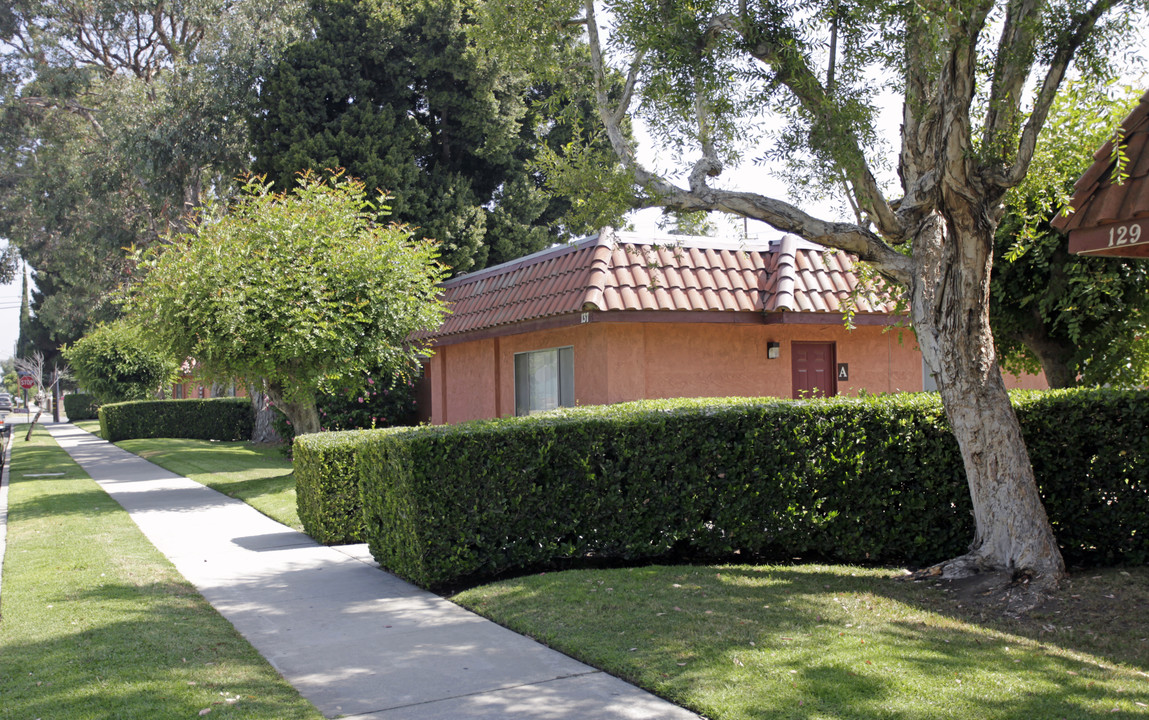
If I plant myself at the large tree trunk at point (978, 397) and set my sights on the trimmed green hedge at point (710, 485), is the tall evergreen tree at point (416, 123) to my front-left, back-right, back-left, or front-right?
front-right

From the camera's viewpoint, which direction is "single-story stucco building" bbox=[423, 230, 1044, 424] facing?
toward the camera

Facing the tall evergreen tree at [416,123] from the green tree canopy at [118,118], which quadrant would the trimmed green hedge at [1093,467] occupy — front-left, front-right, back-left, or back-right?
front-right

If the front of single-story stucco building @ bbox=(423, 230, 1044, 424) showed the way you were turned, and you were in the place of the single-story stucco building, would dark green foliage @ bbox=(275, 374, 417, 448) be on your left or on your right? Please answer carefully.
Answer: on your right

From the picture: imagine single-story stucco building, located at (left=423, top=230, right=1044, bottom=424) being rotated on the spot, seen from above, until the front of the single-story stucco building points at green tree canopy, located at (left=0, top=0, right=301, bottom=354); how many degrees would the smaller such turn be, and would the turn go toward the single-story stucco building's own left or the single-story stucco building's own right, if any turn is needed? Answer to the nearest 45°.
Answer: approximately 135° to the single-story stucco building's own right

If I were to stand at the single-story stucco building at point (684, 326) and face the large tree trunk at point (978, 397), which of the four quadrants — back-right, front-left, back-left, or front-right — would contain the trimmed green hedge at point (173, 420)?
back-right

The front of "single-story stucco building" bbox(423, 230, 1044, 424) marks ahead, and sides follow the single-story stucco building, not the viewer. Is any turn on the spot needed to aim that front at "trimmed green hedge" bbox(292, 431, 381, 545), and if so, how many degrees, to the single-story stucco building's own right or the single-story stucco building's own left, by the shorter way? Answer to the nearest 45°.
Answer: approximately 45° to the single-story stucco building's own right

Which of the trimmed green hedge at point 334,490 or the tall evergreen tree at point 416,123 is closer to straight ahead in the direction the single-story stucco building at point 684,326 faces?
the trimmed green hedge

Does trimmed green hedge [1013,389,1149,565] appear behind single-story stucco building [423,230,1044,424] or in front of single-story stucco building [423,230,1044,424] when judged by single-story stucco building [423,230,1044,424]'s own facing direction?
in front

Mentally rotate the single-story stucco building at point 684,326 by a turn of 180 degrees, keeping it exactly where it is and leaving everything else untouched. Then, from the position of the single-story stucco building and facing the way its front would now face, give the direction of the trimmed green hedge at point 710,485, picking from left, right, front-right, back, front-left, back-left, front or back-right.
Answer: back

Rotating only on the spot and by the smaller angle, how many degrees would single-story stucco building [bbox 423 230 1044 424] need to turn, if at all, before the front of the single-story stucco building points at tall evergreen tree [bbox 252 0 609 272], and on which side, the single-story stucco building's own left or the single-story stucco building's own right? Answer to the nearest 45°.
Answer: approximately 135° to the single-story stucco building's own right

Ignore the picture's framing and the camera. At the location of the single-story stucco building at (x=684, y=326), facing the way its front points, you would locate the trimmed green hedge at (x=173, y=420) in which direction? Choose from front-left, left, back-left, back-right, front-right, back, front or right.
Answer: back-right

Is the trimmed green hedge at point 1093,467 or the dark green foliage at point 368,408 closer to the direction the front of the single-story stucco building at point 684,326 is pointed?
the trimmed green hedge
